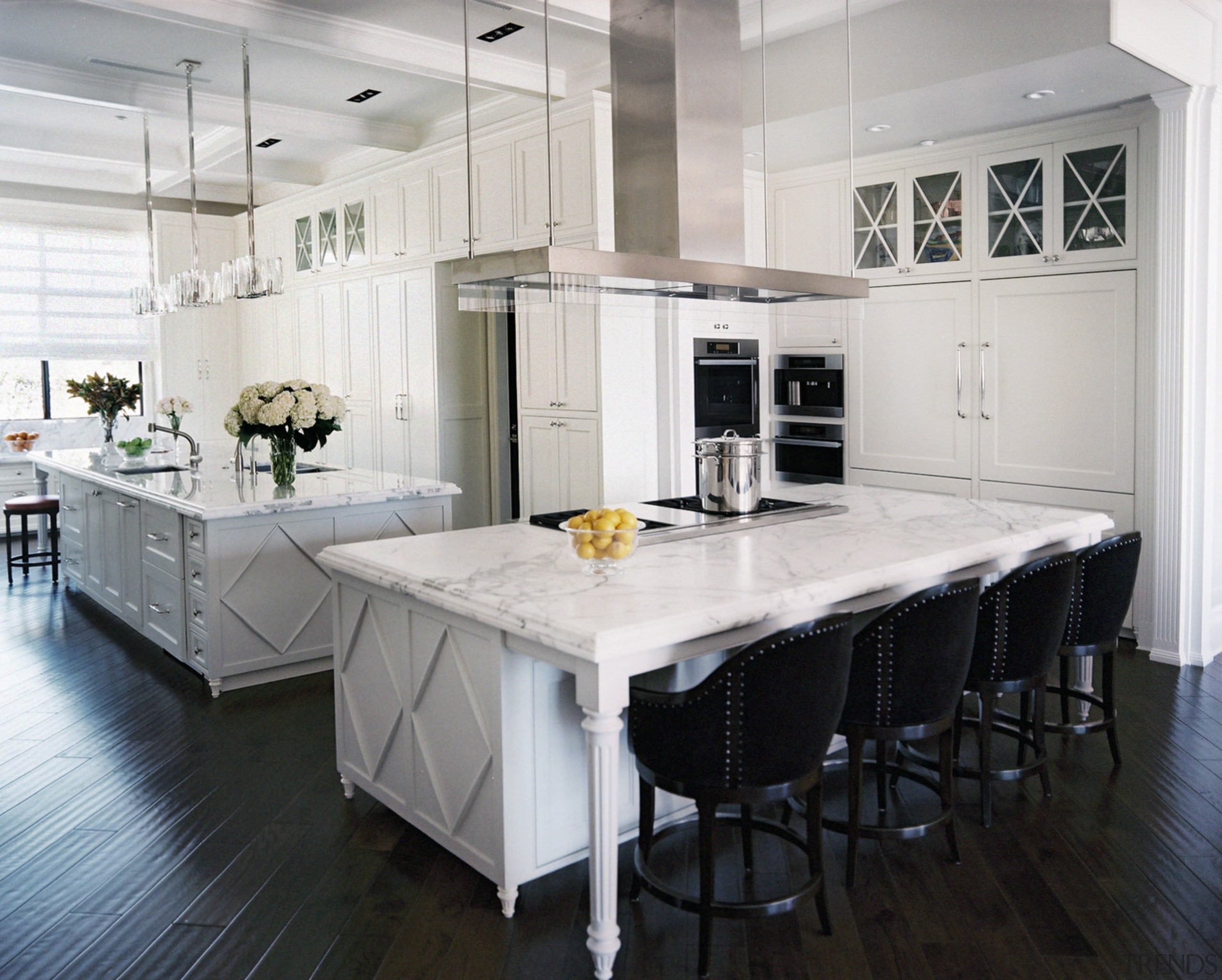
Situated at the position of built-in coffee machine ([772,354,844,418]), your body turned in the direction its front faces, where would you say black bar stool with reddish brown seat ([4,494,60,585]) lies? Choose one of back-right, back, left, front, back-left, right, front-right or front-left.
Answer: front-right

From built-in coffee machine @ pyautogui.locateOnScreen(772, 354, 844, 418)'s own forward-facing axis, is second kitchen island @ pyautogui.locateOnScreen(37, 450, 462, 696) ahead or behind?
ahead

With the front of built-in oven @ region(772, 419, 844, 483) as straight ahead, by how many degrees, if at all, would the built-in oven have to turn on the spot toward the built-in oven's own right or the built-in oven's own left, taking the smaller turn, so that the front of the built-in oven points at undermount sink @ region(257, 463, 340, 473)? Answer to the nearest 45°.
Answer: approximately 45° to the built-in oven's own right

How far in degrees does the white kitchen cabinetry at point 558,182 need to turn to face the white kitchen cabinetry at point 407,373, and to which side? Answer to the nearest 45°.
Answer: approximately 90° to its right

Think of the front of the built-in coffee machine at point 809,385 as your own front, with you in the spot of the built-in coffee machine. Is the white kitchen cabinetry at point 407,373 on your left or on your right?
on your right

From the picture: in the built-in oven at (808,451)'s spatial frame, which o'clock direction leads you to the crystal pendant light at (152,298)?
The crystal pendant light is roughly at 1 o'clock from the built-in oven.
